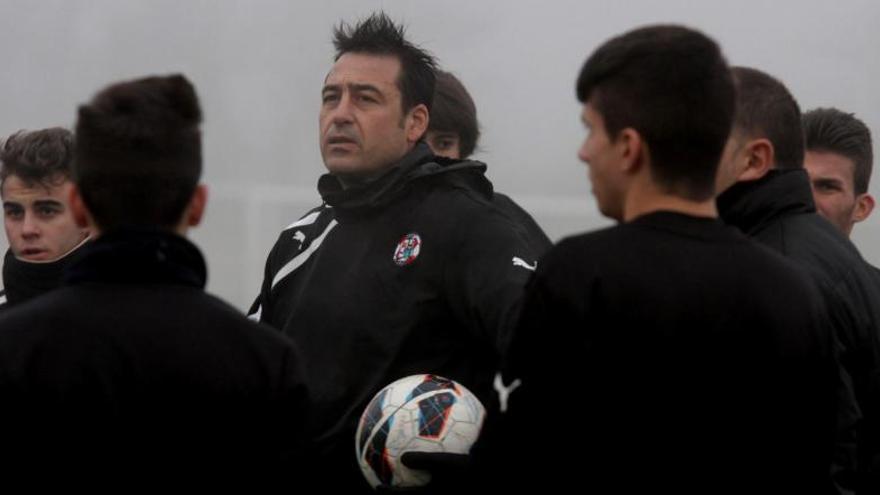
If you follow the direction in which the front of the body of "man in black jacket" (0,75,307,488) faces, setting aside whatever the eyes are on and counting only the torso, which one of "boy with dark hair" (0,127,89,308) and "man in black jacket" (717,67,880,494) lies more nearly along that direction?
the boy with dark hair

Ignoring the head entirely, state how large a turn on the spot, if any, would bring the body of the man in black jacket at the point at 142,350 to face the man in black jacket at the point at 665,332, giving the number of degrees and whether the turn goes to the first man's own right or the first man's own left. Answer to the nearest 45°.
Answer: approximately 90° to the first man's own right

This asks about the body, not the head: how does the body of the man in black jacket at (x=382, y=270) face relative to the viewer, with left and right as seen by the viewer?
facing the viewer and to the left of the viewer

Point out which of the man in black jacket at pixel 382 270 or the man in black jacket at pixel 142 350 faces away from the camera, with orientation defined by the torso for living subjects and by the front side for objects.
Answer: the man in black jacket at pixel 142 350

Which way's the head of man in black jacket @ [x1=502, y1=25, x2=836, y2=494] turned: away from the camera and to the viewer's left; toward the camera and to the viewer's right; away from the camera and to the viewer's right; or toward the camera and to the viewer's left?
away from the camera and to the viewer's left

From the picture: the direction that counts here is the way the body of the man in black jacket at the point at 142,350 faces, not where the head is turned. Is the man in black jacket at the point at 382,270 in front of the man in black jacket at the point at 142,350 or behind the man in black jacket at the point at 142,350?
in front

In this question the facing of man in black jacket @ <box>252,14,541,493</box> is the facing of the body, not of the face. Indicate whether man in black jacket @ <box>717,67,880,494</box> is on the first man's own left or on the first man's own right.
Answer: on the first man's own left

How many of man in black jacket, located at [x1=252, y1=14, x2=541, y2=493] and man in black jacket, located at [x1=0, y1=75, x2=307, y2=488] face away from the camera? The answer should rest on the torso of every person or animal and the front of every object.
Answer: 1

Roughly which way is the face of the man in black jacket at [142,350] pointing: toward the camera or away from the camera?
away from the camera

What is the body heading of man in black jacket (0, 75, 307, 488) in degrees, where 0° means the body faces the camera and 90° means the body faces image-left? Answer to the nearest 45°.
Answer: approximately 180°
